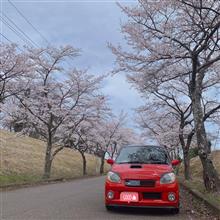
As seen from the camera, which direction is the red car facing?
toward the camera

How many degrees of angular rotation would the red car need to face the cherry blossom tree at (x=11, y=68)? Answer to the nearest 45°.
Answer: approximately 135° to its right
